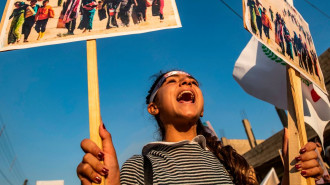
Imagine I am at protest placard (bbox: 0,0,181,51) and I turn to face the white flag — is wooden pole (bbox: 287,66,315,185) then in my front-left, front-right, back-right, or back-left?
front-right

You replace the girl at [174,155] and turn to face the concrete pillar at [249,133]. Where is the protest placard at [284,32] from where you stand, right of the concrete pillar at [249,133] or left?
right

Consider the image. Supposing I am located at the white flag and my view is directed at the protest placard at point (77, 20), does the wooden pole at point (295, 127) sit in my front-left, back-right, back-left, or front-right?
front-left

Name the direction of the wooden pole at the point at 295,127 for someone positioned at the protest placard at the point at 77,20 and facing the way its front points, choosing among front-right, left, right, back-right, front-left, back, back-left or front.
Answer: left

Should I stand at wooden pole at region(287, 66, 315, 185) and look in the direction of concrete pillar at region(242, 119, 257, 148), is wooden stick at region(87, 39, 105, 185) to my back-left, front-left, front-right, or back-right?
back-left

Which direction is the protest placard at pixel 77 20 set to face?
toward the camera

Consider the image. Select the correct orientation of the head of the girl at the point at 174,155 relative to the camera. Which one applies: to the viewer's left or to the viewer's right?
to the viewer's right

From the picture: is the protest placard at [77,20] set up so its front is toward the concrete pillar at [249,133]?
no
